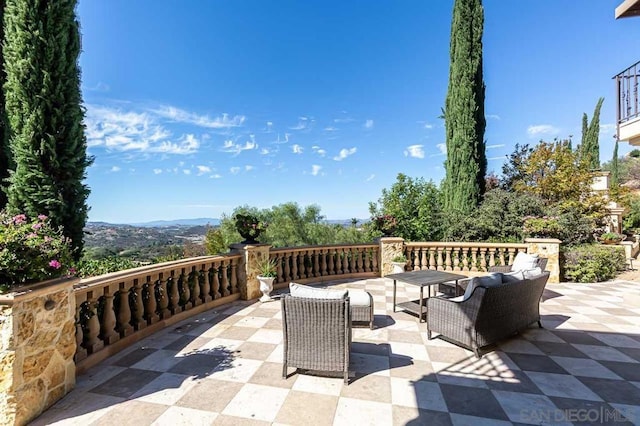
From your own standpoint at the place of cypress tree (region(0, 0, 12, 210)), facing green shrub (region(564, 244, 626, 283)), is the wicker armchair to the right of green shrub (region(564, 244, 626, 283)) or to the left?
right

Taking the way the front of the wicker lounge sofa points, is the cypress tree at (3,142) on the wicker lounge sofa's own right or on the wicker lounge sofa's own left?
on the wicker lounge sofa's own left

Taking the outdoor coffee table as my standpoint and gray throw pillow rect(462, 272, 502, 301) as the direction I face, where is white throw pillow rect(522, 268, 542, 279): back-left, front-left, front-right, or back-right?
front-left

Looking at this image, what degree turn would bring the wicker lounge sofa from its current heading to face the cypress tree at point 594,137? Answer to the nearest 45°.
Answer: approximately 45° to its right

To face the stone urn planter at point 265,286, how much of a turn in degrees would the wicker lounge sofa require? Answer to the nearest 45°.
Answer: approximately 45° to its left

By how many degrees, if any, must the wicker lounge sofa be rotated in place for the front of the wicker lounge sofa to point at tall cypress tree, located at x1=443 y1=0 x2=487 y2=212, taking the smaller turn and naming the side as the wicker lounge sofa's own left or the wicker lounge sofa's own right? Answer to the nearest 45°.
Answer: approximately 45° to the wicker lounge sofa's own right

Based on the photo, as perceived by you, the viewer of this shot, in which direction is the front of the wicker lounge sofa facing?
facing away from the viewer and to the left of the viewer

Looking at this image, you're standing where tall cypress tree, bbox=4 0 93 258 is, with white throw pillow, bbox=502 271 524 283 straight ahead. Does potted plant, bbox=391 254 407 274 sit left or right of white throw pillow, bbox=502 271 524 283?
left

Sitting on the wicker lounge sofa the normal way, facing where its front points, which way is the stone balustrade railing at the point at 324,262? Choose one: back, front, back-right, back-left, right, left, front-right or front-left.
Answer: front

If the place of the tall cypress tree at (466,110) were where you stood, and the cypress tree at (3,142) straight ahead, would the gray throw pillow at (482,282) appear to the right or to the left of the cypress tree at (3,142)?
left

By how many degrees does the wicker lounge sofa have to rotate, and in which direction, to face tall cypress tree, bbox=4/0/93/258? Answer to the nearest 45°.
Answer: approximately 45° to its left

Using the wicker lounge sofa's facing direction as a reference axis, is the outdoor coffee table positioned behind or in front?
in front
